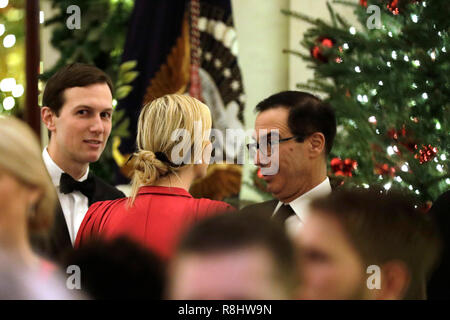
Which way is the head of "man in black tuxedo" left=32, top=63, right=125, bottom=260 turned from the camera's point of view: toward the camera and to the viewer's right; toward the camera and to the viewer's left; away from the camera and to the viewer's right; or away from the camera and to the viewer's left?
toward the camera and to the viewer's right

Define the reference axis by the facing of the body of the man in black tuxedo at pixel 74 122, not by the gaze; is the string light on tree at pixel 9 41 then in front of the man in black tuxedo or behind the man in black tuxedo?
behind

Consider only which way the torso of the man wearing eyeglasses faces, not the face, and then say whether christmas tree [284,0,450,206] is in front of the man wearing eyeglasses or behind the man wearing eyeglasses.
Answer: behind

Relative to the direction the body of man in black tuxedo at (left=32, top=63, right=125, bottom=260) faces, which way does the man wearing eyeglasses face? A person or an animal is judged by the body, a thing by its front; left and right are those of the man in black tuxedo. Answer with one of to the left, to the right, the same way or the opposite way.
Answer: to the right

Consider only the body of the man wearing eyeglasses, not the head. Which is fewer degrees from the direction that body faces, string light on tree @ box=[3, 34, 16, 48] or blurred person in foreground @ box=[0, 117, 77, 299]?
the blurred person in foreground

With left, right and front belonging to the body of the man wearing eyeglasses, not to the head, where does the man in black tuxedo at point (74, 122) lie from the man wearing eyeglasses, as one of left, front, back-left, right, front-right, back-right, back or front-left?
front-right

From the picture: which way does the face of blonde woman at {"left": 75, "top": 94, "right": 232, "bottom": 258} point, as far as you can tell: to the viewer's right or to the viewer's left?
to the viewer's right

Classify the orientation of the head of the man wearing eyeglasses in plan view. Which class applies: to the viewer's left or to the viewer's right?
to the viewer's left
